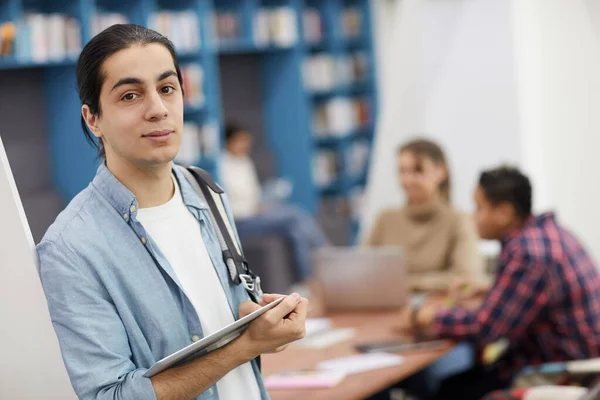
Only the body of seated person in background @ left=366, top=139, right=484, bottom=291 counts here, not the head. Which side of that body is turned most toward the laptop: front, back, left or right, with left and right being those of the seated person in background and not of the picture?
front

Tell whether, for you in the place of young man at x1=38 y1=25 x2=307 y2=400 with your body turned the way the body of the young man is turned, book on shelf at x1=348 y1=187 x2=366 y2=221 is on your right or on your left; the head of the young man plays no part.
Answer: on your left

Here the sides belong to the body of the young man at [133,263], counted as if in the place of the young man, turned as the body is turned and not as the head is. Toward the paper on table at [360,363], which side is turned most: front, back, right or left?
left

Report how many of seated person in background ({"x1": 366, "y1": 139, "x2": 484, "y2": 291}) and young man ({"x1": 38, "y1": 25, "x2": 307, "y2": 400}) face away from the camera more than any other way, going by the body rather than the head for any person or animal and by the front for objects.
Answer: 0

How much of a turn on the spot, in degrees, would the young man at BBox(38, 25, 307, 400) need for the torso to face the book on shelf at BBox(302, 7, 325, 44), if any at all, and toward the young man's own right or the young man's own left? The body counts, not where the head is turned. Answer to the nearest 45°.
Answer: approximately 135° to the young man's own left

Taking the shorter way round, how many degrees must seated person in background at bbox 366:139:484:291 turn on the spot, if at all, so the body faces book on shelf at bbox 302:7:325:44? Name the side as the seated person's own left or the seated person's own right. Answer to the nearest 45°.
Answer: approximately 135° to the seated person's own right

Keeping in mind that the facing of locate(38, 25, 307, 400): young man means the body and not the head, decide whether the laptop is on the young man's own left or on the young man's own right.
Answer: on the young man's own left

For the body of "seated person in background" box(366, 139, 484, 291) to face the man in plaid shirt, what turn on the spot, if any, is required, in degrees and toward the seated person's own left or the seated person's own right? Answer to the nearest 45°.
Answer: approximately 45° to the seated person's own left

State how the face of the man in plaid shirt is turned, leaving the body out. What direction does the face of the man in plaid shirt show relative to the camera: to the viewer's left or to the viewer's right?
to the viewer's left

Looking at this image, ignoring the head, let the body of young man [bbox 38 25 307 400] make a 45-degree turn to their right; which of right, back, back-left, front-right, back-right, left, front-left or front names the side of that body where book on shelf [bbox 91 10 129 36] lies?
back

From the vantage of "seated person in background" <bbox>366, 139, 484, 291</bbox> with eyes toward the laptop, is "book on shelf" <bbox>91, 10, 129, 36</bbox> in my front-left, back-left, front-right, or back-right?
back-right

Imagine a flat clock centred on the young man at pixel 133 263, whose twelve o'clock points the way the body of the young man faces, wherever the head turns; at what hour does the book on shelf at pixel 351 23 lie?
The book on shelf is roughly at 8 o'clock from the young man.

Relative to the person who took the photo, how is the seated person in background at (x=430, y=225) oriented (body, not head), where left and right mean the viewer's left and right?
facing the viewer and to the left of the viewer

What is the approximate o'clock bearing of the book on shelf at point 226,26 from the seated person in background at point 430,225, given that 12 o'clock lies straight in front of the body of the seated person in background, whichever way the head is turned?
The book on shelf is roughly at 4 o'clock from the seated person in background.

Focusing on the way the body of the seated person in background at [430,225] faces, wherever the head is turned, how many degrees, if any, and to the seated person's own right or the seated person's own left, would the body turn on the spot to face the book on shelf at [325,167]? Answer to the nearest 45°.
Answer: approximately 135° to the seated person's own right
